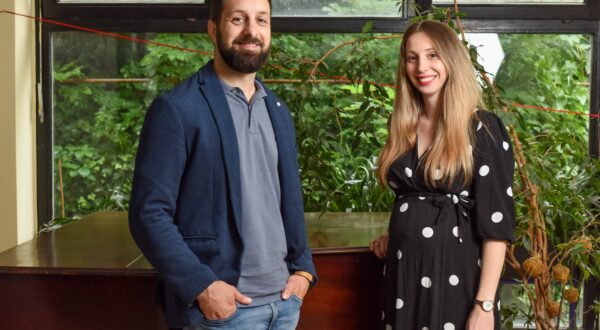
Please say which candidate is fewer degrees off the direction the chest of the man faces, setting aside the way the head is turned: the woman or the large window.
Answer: the woman

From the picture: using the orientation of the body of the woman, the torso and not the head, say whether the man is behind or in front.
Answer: in front

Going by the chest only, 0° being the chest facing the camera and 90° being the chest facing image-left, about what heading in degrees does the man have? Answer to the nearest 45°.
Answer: approximately 315°

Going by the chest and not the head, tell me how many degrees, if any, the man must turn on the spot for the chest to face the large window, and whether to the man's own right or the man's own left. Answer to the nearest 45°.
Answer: approximately 135° to the man's own left

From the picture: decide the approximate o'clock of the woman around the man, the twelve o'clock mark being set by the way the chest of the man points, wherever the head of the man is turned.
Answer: The woman is roughly at 10 o'clock from the man.
